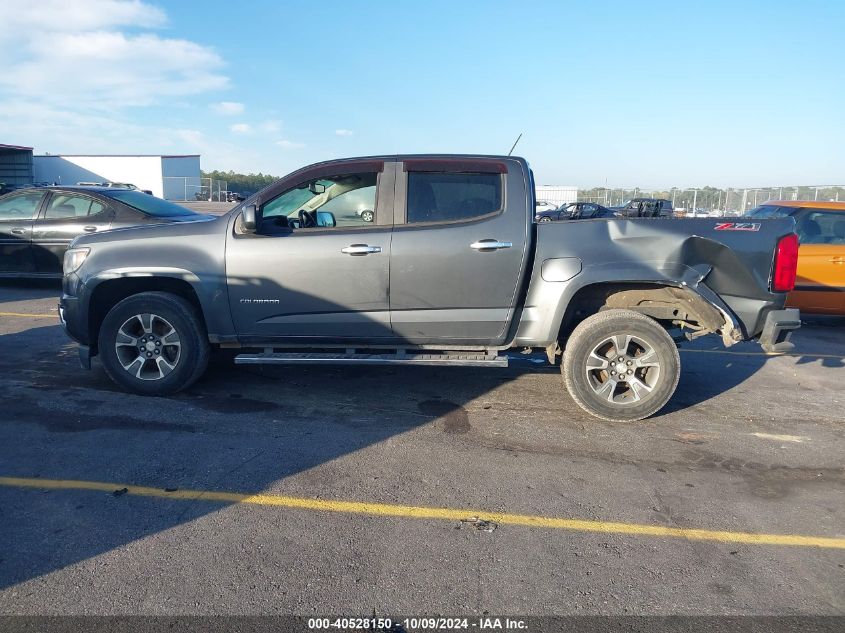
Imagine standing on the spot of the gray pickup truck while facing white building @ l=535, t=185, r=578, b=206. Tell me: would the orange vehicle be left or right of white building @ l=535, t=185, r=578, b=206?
right

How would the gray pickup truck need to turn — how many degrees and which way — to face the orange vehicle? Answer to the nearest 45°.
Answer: approximately 135° to its right

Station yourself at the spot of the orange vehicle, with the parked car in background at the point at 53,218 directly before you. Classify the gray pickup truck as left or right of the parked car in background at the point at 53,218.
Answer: left

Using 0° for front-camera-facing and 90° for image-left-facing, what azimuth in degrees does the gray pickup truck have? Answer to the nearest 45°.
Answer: approximately 90°

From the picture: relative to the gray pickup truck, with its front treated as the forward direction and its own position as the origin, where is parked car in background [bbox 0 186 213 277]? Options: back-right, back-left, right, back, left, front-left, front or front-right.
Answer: front-right
